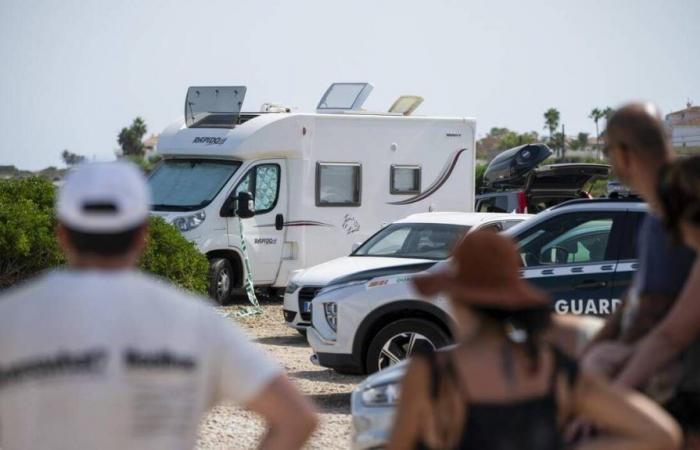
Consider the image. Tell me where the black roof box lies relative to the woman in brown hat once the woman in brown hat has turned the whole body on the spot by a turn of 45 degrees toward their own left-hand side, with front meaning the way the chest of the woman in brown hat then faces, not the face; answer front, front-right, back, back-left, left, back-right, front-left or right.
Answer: front-right

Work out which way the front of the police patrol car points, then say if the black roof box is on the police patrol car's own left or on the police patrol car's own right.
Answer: on the police patrol car's own right

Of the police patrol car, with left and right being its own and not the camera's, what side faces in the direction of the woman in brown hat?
left

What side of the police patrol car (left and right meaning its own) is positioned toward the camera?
left

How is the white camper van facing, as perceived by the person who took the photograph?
facing the viewer and to the left of the viewer

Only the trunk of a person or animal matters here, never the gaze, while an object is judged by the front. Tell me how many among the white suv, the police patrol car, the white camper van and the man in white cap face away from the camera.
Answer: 1

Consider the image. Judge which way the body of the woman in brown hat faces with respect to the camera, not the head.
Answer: away from the camera

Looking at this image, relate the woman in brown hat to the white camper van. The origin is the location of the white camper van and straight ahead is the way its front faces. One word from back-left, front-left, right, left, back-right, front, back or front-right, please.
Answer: front-left

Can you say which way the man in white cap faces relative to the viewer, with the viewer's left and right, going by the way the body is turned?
facing away from the viewer

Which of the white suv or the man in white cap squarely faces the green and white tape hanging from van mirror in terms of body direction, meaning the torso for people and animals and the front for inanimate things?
the man in white cap

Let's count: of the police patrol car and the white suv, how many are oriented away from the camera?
0

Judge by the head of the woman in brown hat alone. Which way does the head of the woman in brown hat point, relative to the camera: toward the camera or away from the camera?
away from the camera

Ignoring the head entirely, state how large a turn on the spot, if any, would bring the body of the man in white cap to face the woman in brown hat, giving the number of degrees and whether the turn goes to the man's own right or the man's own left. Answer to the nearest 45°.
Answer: approximately 90° to the man's own right

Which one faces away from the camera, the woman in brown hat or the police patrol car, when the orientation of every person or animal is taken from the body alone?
the woman in brown hat
